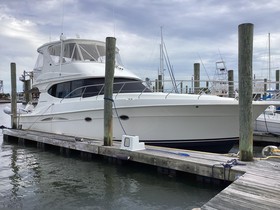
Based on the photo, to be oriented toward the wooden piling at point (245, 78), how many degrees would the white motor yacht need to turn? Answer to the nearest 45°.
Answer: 0° — it already faces it

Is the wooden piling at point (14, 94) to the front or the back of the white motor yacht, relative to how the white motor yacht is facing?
to the back

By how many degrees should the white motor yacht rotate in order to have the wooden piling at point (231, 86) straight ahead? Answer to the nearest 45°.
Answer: approximately 90° to its left

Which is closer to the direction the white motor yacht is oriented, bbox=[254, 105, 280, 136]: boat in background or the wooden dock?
the boat in background
